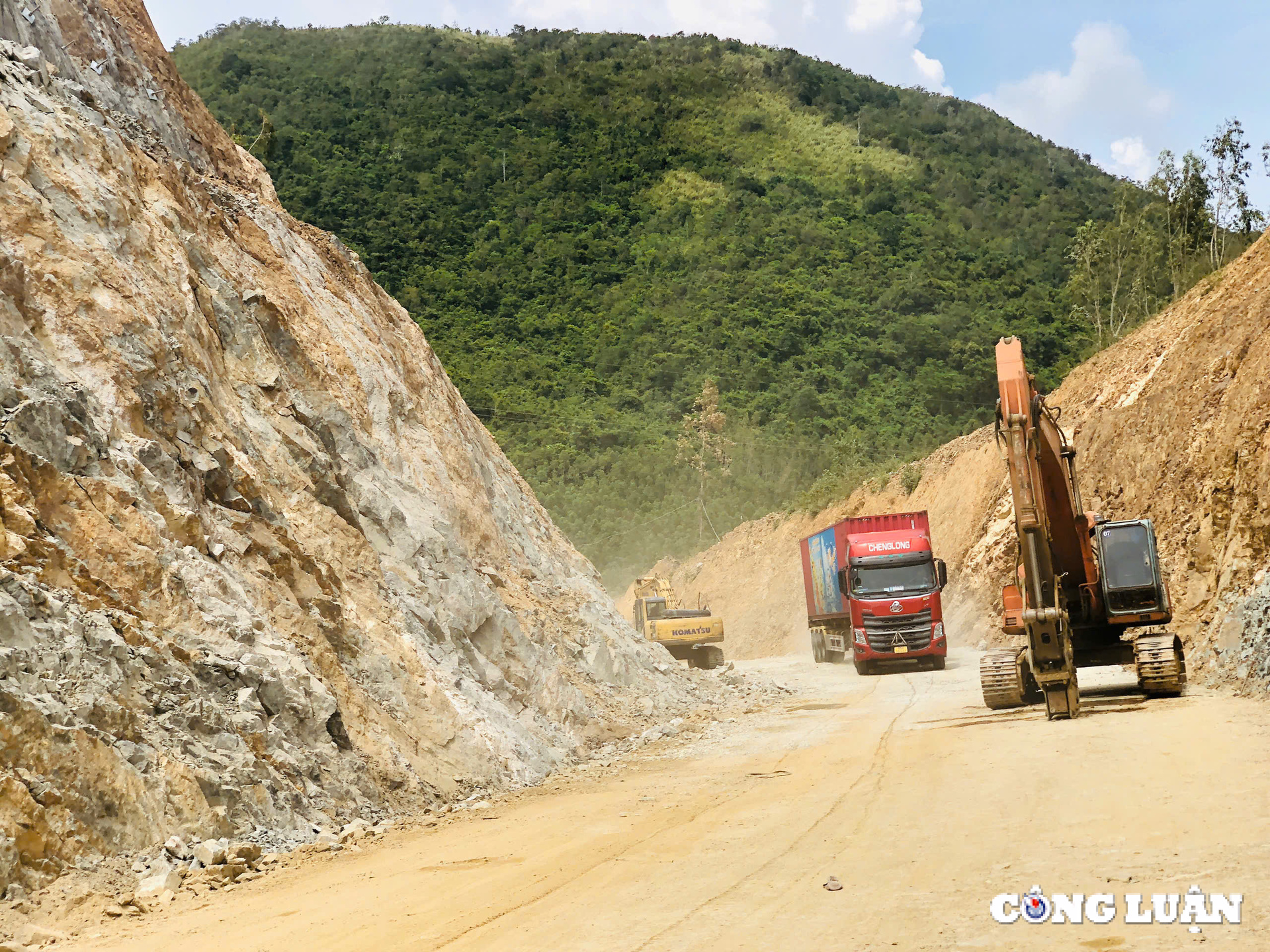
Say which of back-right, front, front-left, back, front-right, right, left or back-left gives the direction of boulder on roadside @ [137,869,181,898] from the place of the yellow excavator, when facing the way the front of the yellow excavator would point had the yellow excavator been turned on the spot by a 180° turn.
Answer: front-right

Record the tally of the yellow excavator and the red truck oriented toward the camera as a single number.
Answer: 1

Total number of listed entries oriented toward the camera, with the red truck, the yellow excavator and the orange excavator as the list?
2

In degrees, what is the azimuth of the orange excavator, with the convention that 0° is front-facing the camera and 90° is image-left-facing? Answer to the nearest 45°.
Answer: approximately 0°

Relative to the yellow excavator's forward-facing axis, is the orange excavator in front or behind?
behind

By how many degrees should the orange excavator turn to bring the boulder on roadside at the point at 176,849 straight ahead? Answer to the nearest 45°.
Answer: approximately 45° to its right

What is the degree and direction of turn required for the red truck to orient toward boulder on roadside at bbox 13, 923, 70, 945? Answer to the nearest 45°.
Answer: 0° — it already faces it

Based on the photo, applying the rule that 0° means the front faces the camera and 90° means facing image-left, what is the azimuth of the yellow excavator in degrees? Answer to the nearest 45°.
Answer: approximately 135°

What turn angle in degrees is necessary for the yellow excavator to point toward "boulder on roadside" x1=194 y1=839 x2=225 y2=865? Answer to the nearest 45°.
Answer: approximately 135° to its left
